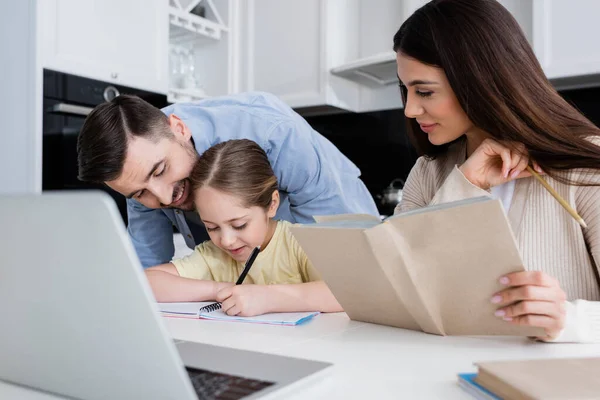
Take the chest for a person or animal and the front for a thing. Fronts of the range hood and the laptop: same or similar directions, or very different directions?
very different directions

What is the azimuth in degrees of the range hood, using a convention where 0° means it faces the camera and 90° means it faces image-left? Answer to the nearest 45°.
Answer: approximately 45°

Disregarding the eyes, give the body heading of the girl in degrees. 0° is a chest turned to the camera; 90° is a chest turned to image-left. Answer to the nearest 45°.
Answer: approximately 45°

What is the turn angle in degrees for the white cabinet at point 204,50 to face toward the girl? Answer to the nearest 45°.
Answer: approximately 45° to its right
